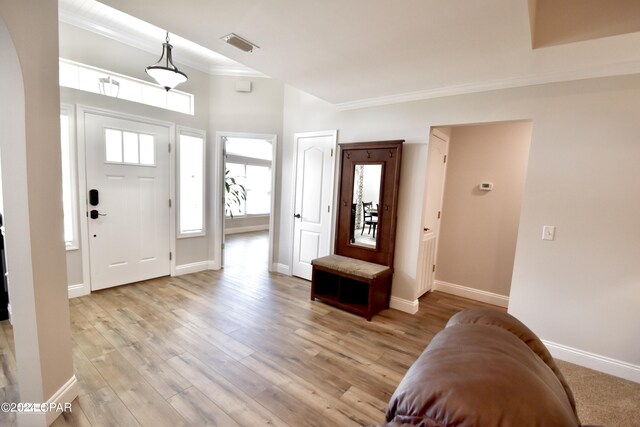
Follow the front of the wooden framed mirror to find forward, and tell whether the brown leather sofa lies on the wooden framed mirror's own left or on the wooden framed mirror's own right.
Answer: on the wooden framed mirror's own left

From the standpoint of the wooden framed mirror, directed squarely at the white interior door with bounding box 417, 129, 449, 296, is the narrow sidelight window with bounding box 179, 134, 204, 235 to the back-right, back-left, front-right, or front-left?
back-left

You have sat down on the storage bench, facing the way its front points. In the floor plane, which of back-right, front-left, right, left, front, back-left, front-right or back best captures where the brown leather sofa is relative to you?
front-left

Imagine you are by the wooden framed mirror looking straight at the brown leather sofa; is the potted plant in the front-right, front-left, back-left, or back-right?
back-right

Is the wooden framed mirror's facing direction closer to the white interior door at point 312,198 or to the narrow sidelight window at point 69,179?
the narrow sidelight window

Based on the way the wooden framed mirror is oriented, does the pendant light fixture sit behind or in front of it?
in front

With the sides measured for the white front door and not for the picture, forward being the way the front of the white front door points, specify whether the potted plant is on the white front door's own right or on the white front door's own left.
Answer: on the white front door's own left

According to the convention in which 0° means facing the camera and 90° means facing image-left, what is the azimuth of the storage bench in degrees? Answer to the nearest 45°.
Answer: approximately 45°

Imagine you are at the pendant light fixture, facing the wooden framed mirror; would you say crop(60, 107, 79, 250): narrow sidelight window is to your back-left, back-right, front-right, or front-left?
back-left

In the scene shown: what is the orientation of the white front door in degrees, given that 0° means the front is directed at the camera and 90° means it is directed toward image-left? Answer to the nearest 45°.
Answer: approximately 315°
